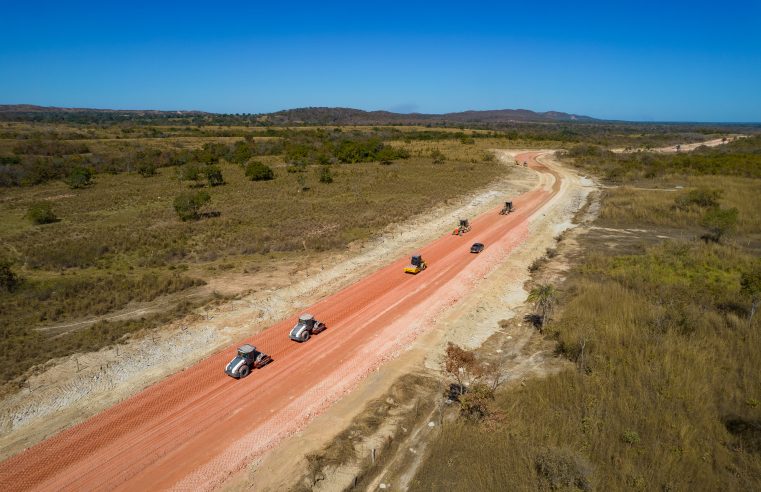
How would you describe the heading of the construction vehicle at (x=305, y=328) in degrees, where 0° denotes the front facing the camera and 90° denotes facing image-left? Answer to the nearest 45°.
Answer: approximately 225°

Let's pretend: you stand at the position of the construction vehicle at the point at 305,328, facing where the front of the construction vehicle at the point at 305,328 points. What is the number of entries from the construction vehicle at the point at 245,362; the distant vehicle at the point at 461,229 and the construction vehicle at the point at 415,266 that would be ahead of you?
2

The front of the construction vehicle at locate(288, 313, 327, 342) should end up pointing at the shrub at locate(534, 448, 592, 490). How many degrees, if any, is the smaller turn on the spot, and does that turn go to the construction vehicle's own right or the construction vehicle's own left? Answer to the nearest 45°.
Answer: approximately 90° to the construction vehicle's own right

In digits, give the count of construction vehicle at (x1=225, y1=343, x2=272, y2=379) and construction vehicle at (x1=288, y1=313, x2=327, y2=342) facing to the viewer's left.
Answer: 0

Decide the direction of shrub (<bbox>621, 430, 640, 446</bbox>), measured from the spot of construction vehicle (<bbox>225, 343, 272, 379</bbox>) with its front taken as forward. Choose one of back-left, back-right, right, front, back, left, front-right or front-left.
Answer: right

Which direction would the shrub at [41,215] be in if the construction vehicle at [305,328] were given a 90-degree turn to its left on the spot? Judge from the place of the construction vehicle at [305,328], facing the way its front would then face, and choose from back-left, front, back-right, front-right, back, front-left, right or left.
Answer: front

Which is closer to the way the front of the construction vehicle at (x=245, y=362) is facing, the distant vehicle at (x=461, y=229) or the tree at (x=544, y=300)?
the distant vehicle

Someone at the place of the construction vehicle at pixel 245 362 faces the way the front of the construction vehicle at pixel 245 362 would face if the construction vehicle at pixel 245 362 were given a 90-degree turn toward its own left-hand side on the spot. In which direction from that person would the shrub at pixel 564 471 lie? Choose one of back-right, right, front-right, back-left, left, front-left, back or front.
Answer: back

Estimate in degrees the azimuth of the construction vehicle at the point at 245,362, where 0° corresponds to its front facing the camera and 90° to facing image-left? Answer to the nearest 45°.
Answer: approximately 225°

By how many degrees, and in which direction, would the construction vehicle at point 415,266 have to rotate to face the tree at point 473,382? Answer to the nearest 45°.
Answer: approximately 45° to its left

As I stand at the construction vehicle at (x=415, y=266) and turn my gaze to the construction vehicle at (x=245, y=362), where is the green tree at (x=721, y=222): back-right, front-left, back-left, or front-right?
back-left
